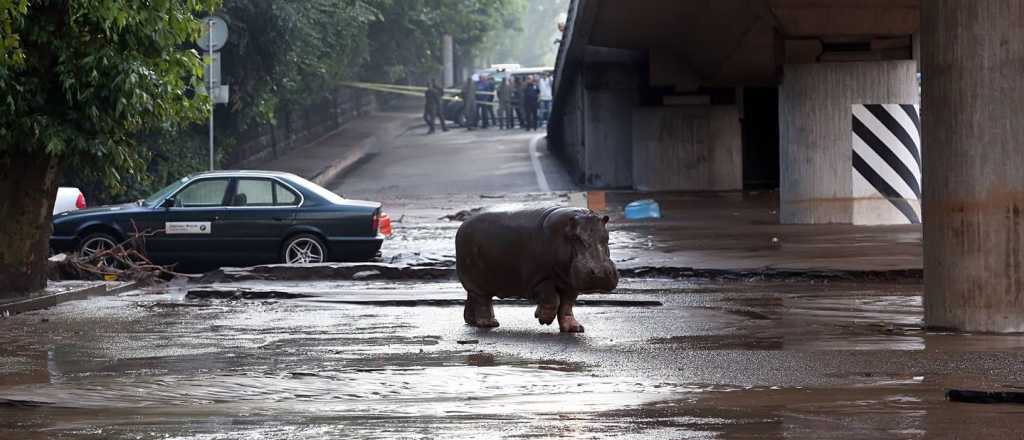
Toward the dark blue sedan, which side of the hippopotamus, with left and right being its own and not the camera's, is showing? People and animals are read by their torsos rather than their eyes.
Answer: back

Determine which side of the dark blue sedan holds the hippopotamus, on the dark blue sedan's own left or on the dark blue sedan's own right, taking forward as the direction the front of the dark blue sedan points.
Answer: on the dark blue sedan's own left

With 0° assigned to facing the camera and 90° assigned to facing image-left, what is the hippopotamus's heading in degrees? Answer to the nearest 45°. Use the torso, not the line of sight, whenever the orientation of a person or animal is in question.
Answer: approximately 315°

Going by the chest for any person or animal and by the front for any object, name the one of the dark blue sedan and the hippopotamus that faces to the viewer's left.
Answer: the dark blue sedan

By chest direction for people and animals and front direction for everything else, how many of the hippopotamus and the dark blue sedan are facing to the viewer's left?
1

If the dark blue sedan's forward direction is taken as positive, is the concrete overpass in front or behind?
behind

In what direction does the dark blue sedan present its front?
to the viewer's left

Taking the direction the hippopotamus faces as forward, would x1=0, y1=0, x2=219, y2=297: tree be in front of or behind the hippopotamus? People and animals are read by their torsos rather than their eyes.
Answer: behind

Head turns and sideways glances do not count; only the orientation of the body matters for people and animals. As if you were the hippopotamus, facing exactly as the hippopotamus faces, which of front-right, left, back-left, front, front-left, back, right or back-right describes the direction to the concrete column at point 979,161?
front-left

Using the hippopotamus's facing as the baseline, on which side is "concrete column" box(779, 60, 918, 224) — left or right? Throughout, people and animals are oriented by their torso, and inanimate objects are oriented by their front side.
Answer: on its left
